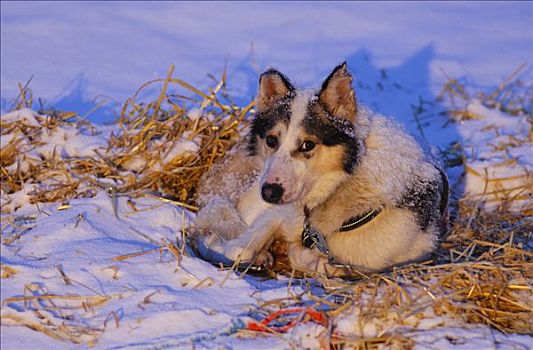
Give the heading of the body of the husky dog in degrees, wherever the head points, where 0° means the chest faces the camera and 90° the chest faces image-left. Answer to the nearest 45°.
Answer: approximately 45°

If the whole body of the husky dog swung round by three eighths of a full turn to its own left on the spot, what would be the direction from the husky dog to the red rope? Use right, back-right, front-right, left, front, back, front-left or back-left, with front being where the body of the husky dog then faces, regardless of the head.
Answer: right
